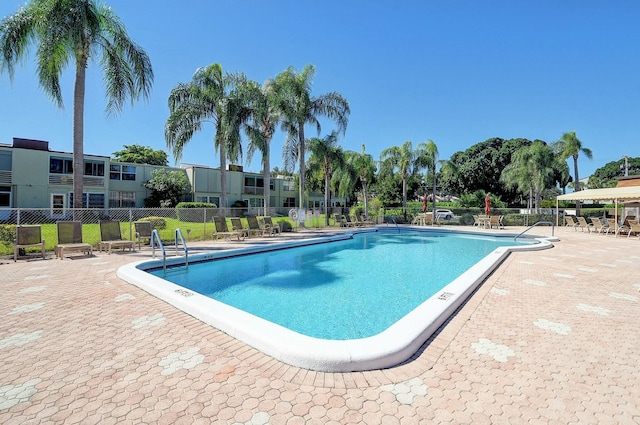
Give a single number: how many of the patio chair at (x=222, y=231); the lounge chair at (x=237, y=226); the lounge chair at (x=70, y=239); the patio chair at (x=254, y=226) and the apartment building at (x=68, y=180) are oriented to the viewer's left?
0

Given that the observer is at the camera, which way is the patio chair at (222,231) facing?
facing the viewer and to the right of the viewer

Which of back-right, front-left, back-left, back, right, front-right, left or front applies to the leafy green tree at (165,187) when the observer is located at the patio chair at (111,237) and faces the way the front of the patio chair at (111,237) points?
back-left

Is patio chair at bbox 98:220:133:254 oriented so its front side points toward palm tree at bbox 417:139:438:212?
no

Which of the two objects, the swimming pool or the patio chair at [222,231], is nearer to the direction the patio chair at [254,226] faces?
the swimming pool

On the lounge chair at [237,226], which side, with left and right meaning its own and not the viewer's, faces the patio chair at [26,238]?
right

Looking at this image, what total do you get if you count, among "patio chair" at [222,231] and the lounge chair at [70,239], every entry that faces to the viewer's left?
0

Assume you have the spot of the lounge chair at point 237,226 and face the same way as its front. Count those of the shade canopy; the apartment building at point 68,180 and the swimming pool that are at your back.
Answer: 1

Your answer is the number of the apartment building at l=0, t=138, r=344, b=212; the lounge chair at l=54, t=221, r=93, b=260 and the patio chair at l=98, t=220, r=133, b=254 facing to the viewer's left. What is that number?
0

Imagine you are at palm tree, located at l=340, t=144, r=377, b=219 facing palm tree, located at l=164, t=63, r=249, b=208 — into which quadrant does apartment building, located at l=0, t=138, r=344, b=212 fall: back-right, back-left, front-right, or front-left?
front-right

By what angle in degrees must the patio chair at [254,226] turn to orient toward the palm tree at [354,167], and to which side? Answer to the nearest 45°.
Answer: approximately 90° to its left

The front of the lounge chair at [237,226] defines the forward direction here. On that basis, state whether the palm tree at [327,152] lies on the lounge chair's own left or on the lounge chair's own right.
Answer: on the lounge chair's own left

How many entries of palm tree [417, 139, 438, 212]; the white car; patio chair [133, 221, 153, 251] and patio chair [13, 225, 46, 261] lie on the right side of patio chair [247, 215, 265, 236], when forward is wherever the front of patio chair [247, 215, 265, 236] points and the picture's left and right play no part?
2

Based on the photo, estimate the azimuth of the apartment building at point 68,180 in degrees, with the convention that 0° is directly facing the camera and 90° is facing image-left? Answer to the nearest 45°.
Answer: approximately 315°

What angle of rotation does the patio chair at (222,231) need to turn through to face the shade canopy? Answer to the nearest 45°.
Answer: approximately 45° to its left

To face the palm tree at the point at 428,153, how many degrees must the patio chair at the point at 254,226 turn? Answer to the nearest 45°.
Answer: approximately 90° to its left

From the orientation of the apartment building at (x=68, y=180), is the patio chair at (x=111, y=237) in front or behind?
in front
